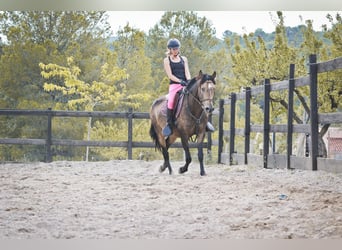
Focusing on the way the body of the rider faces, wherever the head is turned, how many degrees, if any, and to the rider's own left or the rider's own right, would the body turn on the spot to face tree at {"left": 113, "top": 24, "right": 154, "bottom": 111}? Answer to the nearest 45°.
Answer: approximately 135° to the rider's own left

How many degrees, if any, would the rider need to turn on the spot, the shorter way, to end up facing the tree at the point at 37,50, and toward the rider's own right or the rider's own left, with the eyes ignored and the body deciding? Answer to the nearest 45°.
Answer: approximately 180°

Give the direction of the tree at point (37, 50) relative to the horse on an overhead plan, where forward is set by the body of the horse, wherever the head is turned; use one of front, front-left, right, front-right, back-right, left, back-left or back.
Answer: back

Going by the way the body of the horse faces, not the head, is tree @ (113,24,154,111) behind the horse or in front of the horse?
behind

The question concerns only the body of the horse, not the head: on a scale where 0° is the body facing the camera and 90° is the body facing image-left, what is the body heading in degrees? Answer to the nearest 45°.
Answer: approximately 315°

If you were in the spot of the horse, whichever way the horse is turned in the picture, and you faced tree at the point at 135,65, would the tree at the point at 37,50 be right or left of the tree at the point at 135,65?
left

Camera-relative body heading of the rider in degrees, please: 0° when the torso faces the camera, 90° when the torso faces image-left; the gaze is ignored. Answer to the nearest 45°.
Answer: approximately 315°
